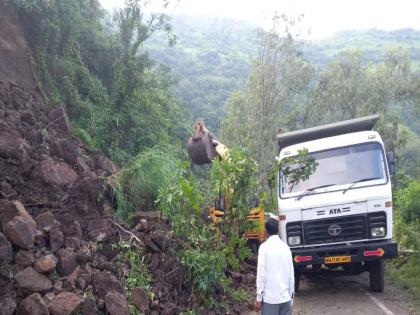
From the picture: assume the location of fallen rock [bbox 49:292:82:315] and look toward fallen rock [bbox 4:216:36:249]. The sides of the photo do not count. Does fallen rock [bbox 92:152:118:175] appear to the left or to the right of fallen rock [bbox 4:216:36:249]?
right

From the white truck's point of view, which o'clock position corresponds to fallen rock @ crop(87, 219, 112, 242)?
The fallen rock is roughly at 2 o'clock from the white truck.

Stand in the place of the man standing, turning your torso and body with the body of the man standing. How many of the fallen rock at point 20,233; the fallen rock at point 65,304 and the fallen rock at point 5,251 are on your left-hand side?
3

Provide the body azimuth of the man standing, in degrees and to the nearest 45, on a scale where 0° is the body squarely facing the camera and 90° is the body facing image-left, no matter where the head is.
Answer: approximately 180°

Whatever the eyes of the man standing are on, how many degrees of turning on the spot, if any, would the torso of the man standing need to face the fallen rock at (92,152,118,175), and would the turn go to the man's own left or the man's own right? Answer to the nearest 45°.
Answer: approximately 45° to the man's own left

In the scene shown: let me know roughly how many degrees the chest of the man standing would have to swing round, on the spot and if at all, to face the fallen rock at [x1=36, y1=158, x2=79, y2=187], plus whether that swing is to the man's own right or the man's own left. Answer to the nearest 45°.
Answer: approximately 45° to the man's own left

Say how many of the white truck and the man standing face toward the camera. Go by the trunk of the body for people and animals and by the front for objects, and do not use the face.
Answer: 1

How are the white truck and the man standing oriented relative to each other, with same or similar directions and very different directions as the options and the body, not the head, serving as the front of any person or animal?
very different directions

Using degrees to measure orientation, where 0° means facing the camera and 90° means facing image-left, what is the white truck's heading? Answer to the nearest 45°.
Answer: approximately 0°
